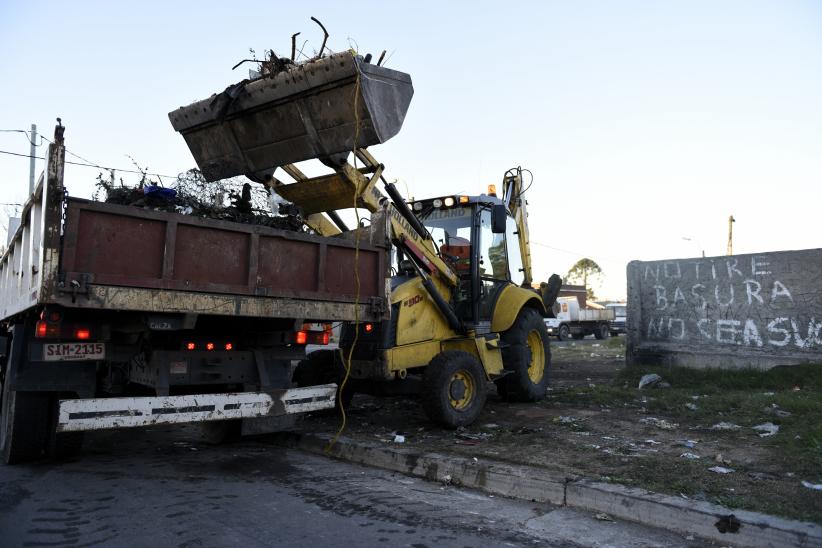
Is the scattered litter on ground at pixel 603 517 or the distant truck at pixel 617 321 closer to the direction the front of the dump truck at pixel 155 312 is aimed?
the distant truck

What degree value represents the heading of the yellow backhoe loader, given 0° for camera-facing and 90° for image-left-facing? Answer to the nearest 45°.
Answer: approximately 45°

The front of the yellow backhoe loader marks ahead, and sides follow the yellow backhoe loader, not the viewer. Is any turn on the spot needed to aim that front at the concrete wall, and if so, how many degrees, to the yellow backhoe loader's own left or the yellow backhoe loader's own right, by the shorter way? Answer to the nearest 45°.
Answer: approximately 180°

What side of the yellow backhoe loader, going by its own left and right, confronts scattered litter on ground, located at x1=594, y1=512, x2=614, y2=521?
left

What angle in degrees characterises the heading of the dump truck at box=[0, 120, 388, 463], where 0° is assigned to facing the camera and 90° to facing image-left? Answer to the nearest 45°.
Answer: approximately 135°

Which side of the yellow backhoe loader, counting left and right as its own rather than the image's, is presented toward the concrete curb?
left

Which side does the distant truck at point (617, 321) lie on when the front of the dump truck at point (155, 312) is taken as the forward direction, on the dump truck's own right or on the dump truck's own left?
on the dump truck's own right

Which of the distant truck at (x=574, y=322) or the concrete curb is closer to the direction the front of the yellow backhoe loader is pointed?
the concrete curb

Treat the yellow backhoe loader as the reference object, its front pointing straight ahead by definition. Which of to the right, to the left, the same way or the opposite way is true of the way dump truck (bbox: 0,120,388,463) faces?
to the right

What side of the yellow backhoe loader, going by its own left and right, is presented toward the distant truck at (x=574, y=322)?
back

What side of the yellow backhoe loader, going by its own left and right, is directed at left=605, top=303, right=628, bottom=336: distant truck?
back

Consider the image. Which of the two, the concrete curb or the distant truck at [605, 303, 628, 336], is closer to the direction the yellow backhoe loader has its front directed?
the concrete curb

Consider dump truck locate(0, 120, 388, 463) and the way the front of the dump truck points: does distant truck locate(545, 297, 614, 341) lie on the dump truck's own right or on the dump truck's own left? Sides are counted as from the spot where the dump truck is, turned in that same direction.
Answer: on the dump truck's own right

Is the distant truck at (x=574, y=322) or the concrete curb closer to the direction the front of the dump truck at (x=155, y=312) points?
the distant truck
